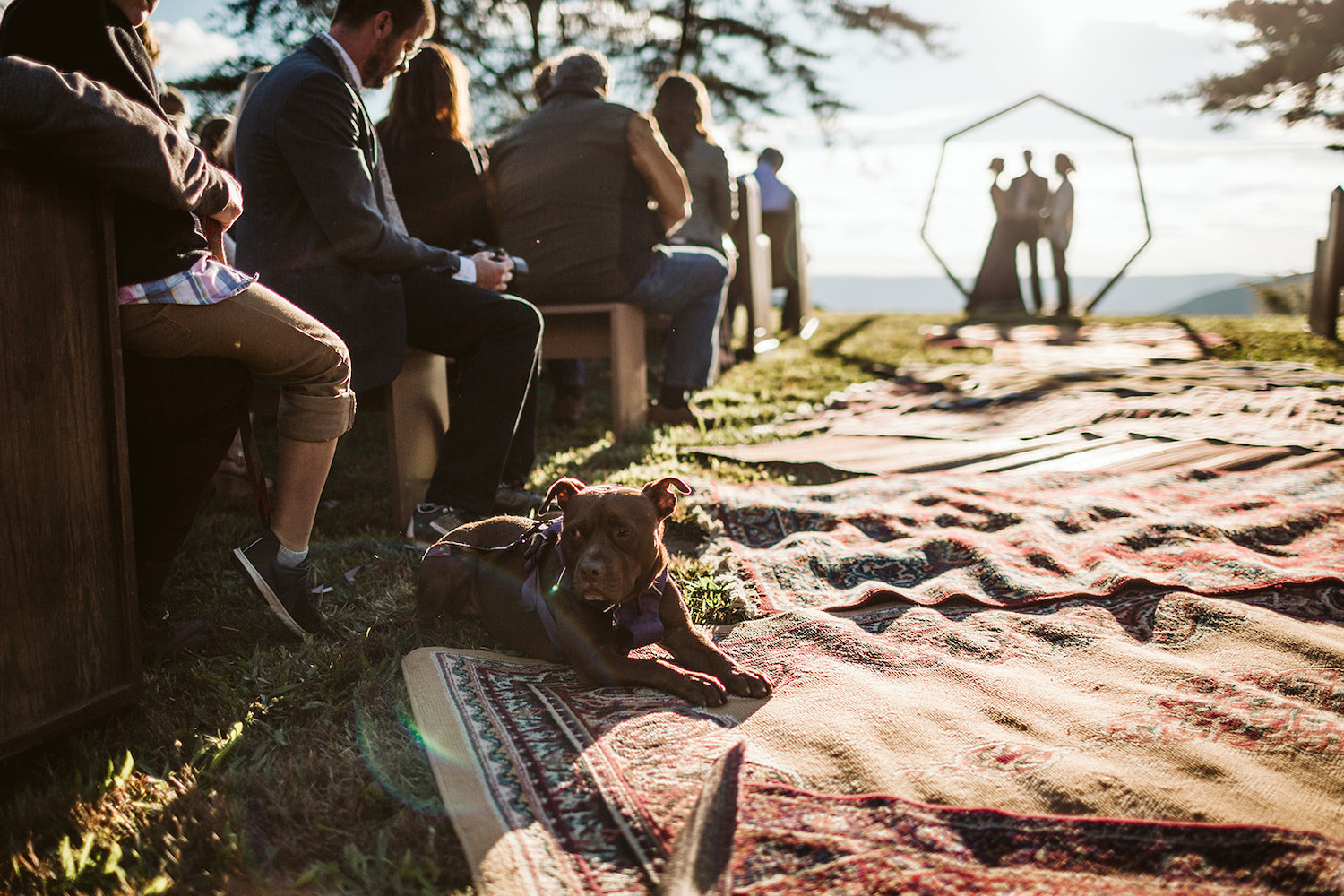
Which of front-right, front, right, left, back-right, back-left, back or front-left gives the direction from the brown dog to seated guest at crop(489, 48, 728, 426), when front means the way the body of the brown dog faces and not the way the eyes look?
back-left

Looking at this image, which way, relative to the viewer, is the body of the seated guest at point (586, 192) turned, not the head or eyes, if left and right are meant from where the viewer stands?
facing away from the viewer and to the right of the viewer

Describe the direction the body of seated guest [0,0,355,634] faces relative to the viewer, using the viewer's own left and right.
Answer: facing to the right of the viewer

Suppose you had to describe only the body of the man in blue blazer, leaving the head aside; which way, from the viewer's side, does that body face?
to the viewer's right

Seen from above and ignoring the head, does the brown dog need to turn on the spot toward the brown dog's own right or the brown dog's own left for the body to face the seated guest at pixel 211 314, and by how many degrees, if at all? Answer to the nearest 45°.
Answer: approximately 135° to the brown dog's own right

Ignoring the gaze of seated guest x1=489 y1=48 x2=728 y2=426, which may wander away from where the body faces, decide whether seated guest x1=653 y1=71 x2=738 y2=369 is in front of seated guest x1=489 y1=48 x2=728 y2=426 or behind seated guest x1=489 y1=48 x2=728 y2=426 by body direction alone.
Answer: in front

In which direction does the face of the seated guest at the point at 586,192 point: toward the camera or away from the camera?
away from the camera

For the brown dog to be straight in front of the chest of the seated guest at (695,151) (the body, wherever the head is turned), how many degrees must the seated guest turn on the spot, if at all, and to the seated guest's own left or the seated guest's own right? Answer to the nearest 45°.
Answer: approximately 135° to the seated guest's own right

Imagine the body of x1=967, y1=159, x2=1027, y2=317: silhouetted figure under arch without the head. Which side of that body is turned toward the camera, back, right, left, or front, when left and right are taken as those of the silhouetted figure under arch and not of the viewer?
right
